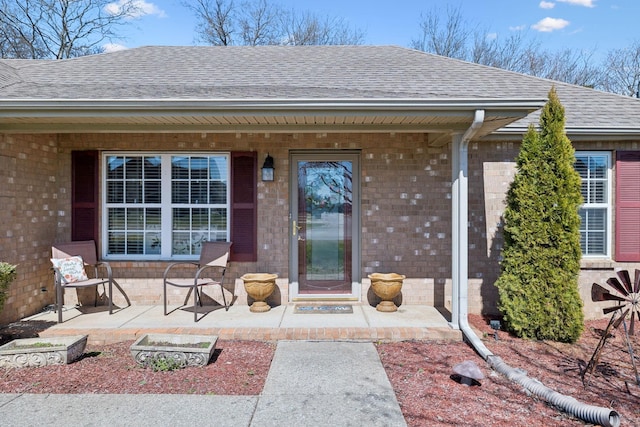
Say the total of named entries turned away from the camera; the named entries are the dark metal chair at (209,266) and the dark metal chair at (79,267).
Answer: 0

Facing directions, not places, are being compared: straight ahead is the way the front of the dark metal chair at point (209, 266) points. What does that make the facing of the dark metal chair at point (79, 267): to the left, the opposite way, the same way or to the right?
to the left

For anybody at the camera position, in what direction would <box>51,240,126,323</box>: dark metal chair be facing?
facing the viewer and to the right of the viewer

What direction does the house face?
toward the camera

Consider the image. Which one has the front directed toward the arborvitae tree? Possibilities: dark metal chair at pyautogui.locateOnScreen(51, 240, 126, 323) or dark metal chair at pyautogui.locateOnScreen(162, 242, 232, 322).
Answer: dark metal chair at pyautogui.locateOnScreen(51, 240, 126, 323)

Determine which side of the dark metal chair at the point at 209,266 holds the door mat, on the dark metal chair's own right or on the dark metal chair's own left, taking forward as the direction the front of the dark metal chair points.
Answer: on the dark metal chair's own left

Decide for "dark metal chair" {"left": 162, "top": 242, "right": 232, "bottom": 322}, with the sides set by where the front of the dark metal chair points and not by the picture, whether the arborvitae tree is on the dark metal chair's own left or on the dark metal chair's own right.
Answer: on the dark metal chair's own left
